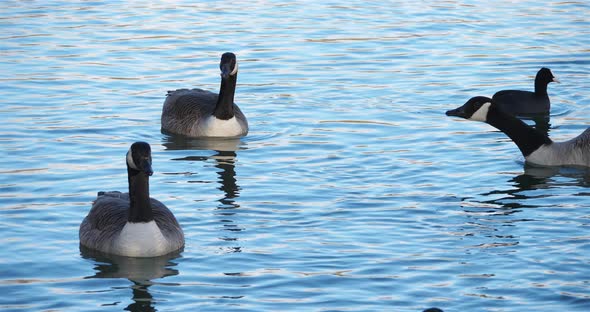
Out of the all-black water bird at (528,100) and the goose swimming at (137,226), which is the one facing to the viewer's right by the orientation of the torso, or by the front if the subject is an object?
the all-black water bird

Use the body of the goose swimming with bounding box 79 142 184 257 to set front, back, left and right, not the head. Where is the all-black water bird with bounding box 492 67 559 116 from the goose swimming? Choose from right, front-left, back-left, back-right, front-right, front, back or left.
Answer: back-left

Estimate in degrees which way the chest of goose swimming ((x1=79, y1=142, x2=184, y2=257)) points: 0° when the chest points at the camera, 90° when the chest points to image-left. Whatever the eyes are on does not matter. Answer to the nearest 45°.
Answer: approximately 0°

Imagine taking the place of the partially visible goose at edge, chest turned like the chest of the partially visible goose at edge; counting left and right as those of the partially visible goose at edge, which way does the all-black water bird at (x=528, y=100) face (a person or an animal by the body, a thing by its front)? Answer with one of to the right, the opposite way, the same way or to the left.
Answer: the opposite way

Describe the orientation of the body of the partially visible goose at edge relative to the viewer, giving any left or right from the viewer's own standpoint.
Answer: facing to the left of the viewer

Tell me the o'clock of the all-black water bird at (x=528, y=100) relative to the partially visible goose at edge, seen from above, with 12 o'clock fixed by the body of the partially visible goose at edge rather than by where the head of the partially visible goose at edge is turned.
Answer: The all-black water bird is roughly at 3 o'clock from the partially visible goose at edge.

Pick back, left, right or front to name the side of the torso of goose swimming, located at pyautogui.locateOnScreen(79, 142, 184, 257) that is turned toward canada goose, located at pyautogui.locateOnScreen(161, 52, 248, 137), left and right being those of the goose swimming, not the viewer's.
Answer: back

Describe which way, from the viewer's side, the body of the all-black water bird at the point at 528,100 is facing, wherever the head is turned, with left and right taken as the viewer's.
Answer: facing to the right of the viewer

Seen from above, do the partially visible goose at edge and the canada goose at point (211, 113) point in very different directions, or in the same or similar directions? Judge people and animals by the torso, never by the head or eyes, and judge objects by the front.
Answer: very different directions

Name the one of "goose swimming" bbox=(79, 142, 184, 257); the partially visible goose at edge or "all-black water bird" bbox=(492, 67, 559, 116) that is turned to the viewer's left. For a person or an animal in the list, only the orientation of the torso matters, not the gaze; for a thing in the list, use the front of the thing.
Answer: the partially visible goose at edge

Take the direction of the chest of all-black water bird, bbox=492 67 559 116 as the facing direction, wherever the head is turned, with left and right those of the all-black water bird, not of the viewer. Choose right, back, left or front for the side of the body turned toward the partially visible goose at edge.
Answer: right
